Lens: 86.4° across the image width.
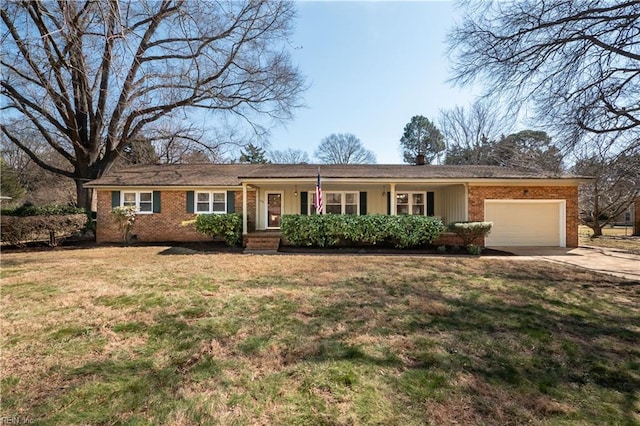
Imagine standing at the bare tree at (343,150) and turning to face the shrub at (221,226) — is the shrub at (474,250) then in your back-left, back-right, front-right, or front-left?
front-left

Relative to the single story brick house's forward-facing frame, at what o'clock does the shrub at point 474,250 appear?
The shrub is roughly at 10 o'clock from the single story brick house.

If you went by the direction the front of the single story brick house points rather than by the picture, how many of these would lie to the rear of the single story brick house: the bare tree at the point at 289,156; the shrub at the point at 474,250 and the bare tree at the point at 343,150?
2

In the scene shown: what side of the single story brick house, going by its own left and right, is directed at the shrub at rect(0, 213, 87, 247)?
right

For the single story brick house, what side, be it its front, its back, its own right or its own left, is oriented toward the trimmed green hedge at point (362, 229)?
front

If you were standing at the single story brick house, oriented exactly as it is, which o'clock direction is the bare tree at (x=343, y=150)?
The bare tree is roughly at 6 o'clock from the single story brick house.

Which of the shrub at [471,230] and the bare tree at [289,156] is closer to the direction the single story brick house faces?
the shrub

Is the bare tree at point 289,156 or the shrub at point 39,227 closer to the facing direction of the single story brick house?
the shrub

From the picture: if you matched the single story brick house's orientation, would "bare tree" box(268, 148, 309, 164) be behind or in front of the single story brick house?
behind

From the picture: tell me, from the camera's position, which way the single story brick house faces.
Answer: facing the viewer
